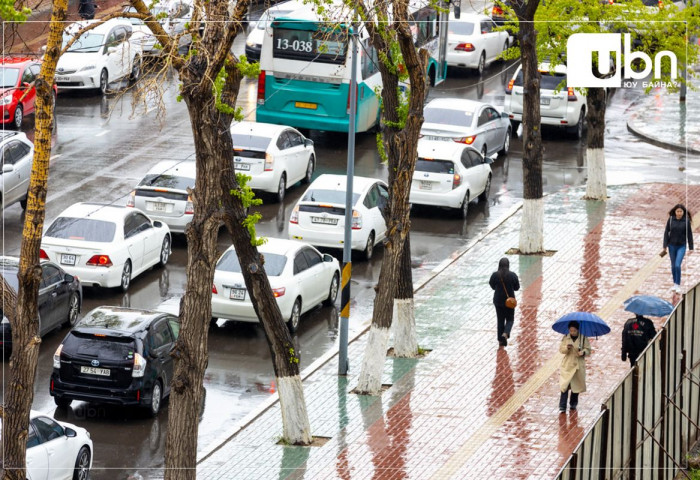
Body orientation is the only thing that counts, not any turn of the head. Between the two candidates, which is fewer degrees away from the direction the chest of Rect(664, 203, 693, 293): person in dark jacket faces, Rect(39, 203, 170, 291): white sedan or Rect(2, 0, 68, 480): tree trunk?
the tree trunk

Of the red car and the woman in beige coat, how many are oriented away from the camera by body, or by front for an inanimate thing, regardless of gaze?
0

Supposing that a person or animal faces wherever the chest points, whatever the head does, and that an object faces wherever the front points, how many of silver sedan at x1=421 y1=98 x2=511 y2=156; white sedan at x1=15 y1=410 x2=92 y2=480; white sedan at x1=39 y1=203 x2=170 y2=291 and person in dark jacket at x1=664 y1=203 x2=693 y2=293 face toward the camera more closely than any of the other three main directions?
1

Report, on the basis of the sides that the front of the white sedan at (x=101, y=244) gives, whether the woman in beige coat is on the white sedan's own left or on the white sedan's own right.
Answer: on the white sedan's own right

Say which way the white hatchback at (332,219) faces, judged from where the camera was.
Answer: facing away from the viewer and to the right of the viewer

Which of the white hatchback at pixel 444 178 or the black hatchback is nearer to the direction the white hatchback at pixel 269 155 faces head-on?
the white hatchback at pixel 444 178

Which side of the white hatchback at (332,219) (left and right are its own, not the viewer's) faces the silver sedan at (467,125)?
front

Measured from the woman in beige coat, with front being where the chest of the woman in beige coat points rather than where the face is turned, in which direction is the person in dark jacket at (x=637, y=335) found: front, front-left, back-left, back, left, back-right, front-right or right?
back-left

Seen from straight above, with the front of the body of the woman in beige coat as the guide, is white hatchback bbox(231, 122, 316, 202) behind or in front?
behind

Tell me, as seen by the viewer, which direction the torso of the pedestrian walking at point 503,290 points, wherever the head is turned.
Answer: away from the camera

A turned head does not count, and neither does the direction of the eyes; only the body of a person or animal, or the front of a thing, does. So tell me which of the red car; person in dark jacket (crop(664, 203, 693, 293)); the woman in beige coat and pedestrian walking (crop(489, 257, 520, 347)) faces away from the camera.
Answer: the pedestrian walking
